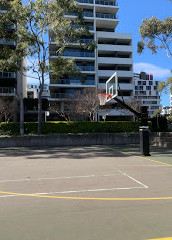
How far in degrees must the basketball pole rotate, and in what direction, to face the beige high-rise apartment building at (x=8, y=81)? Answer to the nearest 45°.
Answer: approximately 45° to its right

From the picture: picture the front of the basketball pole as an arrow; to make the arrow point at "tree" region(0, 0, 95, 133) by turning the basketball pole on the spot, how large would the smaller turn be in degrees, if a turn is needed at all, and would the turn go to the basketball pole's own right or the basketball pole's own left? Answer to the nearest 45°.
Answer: approximately 45° to the basketball pole's own right

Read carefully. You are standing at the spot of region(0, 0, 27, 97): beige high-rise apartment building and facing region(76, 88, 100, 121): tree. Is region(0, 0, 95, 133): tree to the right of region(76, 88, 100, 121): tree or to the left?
right

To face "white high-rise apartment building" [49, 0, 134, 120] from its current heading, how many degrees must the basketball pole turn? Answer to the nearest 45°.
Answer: approximately 90° to its right

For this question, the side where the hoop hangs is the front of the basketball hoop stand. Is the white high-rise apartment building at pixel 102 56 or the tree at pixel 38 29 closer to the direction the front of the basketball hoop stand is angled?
the tree

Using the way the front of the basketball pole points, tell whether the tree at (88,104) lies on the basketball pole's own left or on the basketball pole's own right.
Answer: on the basketball pole's own right

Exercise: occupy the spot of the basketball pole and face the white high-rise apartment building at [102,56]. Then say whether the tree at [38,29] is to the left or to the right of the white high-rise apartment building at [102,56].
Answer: left

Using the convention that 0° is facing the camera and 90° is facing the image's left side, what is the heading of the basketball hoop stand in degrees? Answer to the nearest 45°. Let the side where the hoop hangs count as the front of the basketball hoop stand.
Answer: approximately 90°
